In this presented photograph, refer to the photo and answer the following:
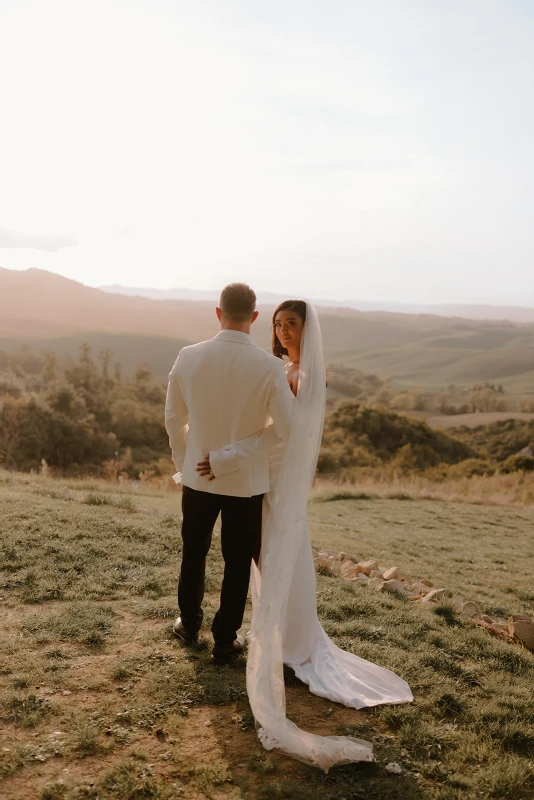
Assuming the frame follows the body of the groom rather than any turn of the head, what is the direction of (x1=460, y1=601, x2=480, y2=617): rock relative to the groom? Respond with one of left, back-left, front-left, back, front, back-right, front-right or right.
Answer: front-right

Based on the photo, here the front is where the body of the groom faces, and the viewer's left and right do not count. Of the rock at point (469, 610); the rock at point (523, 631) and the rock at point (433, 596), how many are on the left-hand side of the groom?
0

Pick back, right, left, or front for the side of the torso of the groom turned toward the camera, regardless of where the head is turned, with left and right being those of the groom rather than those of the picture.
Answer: back

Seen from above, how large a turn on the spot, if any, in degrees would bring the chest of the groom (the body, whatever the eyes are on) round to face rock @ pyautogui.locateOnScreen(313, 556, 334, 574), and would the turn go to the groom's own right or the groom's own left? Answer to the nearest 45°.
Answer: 0° — they already face it

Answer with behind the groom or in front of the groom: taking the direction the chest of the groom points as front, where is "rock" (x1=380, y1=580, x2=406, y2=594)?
in front

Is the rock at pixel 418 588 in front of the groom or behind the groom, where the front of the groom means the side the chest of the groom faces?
in front

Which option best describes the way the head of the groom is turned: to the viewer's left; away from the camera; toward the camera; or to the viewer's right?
away from the camera

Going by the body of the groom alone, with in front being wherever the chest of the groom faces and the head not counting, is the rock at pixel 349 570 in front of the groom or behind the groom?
in front

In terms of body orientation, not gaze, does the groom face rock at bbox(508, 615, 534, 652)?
no

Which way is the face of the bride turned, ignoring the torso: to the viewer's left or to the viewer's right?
to the viewer's left
